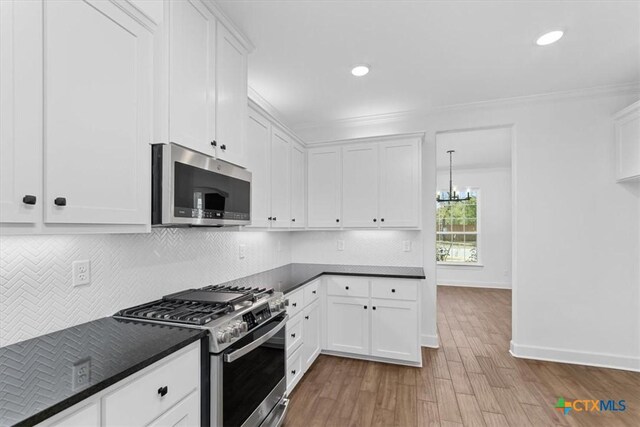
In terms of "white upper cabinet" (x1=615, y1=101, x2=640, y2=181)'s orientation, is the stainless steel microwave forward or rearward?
forward

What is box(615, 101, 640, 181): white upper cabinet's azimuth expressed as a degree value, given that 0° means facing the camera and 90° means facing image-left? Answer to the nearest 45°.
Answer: approximately 45°

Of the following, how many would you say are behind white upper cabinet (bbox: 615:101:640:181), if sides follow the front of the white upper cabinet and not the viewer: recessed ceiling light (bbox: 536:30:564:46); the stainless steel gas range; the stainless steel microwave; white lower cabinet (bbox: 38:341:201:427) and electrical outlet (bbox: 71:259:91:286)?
0

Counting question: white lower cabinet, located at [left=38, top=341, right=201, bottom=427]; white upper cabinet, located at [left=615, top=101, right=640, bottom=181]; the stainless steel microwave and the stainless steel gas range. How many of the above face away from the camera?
0

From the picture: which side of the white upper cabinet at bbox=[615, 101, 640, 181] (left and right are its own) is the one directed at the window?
right

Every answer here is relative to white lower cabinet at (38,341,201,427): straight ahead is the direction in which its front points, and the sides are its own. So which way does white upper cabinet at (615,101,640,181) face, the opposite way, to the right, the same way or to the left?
the opposite way

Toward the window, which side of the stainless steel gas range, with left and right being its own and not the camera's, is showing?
left

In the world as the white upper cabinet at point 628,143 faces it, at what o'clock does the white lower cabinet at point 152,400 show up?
The white lower cabinet is roughly at 11 o'clock from the white upper cabinet.

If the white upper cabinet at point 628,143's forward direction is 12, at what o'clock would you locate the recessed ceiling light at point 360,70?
The recessed ceiling light is roughly at 12 o'clock from the white upper cabinet.

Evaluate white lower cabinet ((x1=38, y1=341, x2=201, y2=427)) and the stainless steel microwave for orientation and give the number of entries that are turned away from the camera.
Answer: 0

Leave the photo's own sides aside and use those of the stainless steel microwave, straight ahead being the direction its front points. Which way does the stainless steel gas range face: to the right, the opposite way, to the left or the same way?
the same way

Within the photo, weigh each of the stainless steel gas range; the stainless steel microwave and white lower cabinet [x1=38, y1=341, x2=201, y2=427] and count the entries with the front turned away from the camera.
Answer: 0

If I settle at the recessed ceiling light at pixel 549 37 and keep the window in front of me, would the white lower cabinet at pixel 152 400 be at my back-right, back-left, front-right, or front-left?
back-left

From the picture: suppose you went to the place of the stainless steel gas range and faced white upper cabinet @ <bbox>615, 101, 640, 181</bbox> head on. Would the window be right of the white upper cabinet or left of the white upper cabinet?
left

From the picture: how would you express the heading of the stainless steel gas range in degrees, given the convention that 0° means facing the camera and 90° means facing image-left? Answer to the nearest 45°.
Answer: approximately 315°

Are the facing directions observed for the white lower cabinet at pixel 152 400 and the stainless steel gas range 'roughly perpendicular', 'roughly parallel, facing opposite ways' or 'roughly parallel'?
roughly parallel
